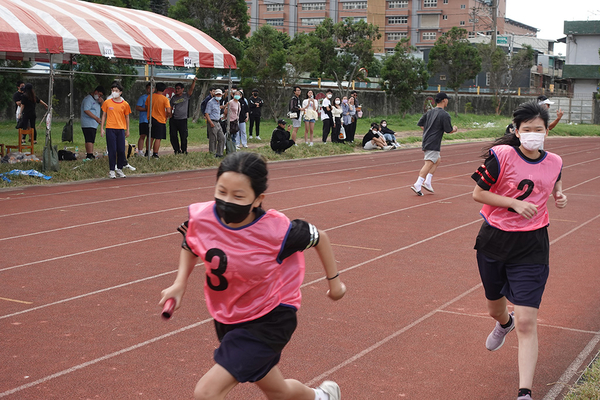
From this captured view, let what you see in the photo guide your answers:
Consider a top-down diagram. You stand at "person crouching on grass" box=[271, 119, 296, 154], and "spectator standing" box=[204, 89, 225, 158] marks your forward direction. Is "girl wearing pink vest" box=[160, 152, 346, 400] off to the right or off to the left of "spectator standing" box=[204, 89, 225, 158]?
left

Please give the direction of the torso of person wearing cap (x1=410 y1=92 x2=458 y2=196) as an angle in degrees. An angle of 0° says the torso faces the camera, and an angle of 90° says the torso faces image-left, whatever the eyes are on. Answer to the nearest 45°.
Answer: approximately 225°

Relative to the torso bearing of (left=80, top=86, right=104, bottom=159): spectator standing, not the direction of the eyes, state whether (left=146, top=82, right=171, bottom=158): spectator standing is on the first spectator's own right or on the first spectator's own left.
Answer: on the first spectator's own left

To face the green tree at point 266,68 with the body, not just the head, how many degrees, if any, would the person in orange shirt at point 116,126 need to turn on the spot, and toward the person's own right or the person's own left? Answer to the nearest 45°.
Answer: approximately 180°

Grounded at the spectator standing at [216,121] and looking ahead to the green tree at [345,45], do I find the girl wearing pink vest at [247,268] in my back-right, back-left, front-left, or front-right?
back-right

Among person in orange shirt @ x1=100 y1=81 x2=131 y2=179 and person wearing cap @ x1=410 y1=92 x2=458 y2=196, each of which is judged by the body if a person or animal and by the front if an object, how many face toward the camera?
1

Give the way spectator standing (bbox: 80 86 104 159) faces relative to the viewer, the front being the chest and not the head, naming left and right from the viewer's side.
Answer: facing the viewer and to the right of the viewer

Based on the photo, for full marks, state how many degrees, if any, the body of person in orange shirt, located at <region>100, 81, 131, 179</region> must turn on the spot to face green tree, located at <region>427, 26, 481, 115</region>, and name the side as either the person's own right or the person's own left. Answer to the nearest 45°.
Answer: approximately 135° to the person's own left

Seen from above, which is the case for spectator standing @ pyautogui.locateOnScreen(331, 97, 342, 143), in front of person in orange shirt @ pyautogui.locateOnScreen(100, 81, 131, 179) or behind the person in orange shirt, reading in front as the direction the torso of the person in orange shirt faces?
behind
